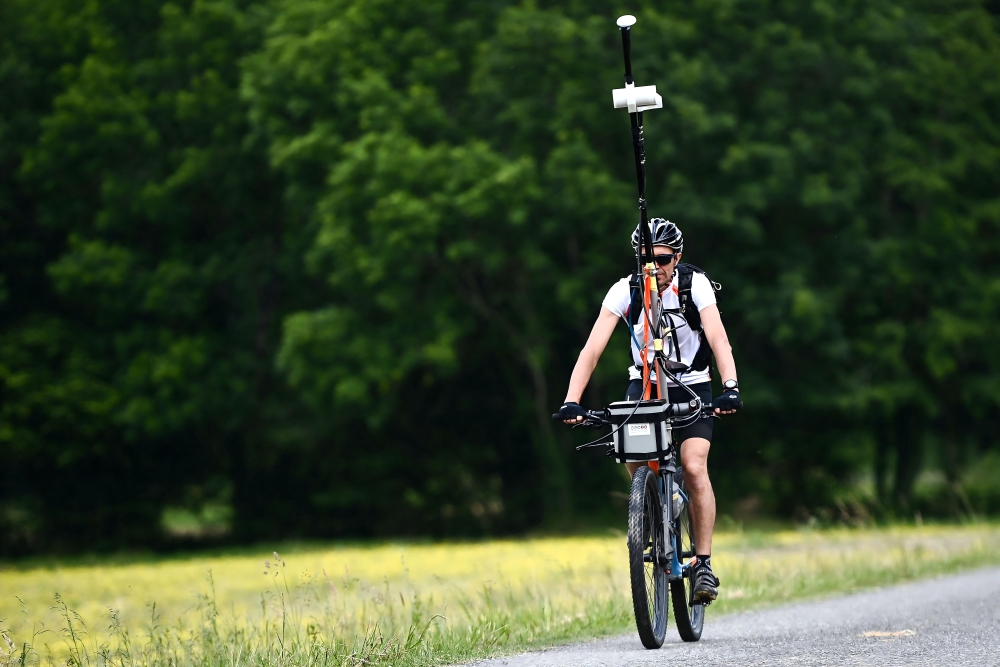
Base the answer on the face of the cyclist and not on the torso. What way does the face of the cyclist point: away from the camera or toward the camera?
toward the camera

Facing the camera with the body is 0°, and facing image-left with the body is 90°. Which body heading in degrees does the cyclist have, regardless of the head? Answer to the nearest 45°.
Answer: approximately 0°

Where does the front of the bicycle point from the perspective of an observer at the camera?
facing the viewer
